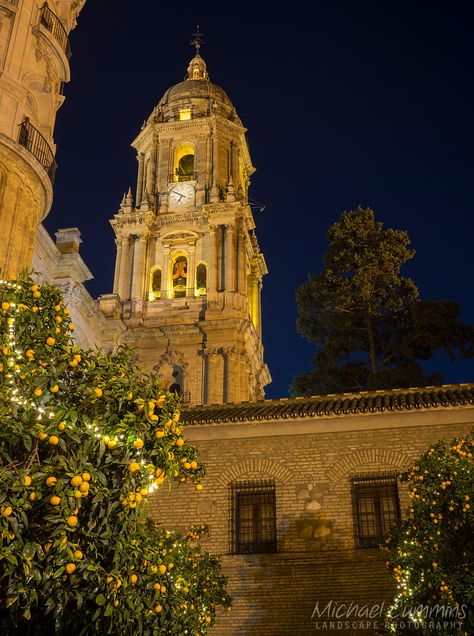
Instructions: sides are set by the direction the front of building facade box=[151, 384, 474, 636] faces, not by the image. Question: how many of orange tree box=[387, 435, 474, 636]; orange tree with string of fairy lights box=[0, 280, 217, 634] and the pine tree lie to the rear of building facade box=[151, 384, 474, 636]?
1

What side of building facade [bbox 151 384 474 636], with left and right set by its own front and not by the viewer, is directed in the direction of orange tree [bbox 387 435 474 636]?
front

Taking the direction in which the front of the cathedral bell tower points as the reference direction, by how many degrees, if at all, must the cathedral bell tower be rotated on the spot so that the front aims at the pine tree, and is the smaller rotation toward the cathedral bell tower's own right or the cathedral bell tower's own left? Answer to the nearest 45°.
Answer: approximately 45° to the cathedral bell tower's own left

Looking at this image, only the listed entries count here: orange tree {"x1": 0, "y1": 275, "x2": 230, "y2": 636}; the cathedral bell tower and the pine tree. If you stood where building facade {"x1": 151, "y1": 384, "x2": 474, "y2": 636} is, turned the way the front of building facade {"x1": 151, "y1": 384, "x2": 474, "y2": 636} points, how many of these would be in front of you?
1

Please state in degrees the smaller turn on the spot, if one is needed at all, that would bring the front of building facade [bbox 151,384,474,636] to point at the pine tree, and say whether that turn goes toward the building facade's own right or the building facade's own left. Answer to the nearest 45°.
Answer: approximately 180°

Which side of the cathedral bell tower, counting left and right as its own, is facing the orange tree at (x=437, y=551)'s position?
front

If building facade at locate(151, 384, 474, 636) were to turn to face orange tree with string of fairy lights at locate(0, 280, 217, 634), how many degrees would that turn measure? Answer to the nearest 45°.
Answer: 0° — it already faces it

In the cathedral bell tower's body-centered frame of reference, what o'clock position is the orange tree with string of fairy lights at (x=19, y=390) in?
The orange tree with string of fairy lights is roughly at 12 o'clock from the cathedral bell tower.

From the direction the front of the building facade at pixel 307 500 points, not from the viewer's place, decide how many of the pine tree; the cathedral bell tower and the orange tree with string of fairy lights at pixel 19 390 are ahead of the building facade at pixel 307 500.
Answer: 1

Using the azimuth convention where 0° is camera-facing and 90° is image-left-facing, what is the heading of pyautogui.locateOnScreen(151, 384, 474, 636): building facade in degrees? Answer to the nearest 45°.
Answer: approximately 0°

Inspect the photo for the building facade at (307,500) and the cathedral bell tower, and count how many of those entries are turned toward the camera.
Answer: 2
